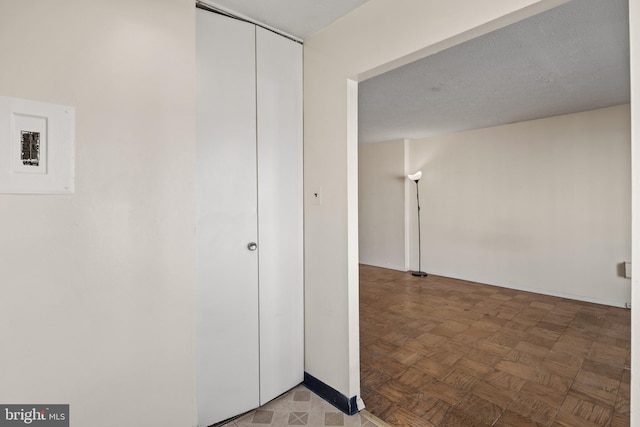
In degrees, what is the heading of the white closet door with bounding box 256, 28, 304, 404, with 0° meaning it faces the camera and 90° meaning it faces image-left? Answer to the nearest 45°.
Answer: approximately 315°

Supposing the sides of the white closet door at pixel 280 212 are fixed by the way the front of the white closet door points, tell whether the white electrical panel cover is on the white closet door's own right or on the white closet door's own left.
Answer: on the white closet door's own right
